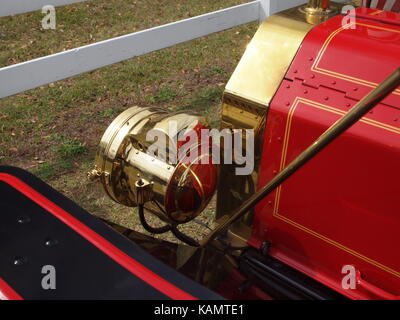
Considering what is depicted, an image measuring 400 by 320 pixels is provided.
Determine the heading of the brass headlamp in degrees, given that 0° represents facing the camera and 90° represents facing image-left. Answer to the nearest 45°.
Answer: approximately 135°
